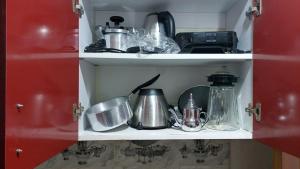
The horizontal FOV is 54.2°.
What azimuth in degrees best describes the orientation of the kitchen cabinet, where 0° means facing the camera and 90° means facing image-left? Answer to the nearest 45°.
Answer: approximately 0°
